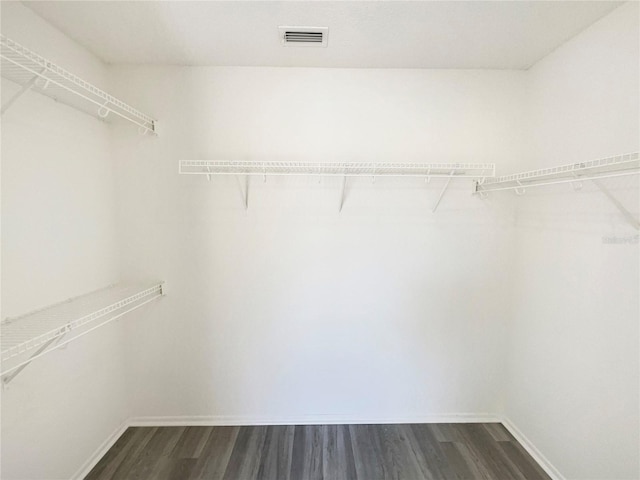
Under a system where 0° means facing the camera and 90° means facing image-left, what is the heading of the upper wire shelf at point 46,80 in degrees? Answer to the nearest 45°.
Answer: approximately 315°

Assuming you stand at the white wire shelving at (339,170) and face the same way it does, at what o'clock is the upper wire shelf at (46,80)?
The upper wire shelf is roughly at 2 o'clock from the white wire shelving.

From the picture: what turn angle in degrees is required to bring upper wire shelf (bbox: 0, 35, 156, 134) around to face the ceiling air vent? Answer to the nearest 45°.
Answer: approximately 45° to its left

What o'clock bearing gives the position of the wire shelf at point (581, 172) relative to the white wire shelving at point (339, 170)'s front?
The wire shelf is roughly at 10 o'clock from the white wire shelving.

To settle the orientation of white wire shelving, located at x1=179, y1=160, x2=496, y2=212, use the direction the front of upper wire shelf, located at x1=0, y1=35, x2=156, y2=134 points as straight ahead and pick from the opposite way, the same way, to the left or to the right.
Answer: to the right

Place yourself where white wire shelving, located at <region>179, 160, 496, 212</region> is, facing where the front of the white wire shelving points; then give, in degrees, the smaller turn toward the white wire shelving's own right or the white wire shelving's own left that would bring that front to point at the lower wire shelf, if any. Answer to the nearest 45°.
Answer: approximately 45° to the white wire shelving's own right

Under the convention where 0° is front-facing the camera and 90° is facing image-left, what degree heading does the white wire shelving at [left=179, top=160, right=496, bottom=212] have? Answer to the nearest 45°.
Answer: approximately 0°
